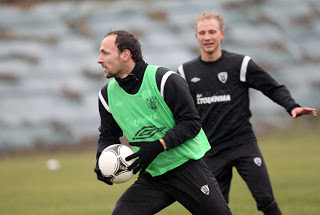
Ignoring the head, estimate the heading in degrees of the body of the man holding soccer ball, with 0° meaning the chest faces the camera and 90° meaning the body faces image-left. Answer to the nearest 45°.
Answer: approximately 45°

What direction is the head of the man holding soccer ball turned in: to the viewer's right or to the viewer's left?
to the viewer's left
